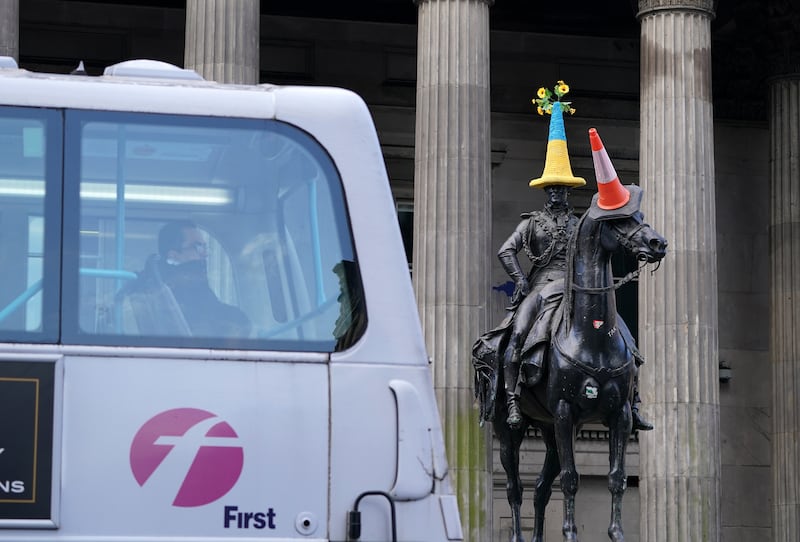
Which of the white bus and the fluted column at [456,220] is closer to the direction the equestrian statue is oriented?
the white bus

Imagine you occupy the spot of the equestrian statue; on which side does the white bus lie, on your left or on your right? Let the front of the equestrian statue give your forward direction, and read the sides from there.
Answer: on your right

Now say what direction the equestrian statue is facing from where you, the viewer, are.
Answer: facing the viewer and to the right of the viewer

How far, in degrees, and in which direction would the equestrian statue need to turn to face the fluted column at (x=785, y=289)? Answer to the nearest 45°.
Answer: approximately 135° to its left

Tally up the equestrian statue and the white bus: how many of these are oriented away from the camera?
0

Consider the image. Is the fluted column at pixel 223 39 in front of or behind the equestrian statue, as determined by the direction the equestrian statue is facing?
behind

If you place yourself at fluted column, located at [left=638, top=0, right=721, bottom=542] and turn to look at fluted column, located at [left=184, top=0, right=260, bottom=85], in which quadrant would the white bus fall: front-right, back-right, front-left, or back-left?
front-left
